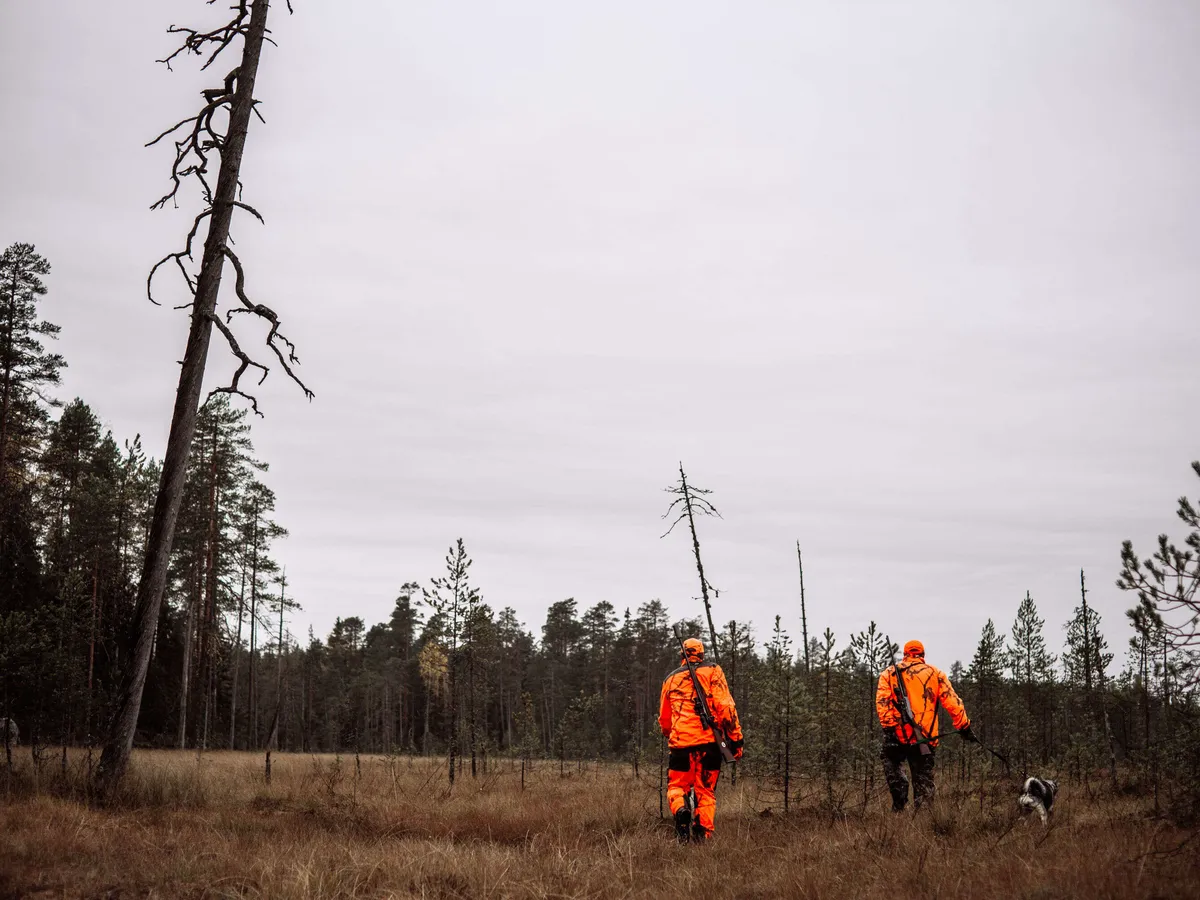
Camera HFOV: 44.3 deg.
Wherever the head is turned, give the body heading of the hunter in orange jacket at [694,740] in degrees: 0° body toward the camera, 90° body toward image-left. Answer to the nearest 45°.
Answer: approximately 180°

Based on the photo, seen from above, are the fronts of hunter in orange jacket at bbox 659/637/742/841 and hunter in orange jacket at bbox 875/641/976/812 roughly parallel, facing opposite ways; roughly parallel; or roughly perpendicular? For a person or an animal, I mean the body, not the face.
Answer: roughly parallel

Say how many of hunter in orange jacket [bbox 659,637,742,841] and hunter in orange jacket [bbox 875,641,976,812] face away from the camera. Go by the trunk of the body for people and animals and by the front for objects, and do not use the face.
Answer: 2

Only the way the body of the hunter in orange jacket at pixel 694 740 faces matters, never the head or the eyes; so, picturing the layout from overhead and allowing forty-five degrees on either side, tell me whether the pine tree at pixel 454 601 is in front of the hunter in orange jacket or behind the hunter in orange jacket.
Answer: in front

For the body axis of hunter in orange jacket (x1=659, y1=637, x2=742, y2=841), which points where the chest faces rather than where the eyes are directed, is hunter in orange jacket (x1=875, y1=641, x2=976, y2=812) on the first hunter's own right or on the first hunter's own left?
on the first hunter's own right

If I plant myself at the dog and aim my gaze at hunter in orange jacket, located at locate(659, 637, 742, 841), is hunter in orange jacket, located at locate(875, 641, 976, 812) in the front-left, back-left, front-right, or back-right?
front-right

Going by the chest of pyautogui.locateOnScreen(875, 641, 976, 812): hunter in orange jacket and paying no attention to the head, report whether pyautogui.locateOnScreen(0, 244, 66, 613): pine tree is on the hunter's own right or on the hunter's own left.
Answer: on the hunter's own left

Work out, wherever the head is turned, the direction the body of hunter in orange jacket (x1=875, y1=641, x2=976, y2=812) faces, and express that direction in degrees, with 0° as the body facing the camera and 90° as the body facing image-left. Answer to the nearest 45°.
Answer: approximately 180°

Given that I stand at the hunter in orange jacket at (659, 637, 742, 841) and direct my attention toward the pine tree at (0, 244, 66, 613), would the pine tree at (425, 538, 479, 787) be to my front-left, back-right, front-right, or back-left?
front-right

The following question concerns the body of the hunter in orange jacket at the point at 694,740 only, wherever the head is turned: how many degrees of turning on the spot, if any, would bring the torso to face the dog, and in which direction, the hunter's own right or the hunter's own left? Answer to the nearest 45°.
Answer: approximately 90° to the hunter's own right
